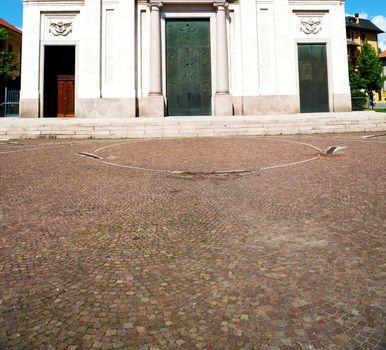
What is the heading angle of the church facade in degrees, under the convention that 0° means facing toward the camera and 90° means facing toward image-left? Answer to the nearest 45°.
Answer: approximately 0°
